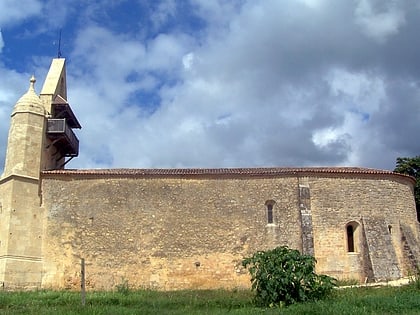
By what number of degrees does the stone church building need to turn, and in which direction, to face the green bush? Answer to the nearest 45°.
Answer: approximately 135° to its left

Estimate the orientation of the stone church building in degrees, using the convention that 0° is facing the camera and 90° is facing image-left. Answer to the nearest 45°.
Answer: approximately 90°
